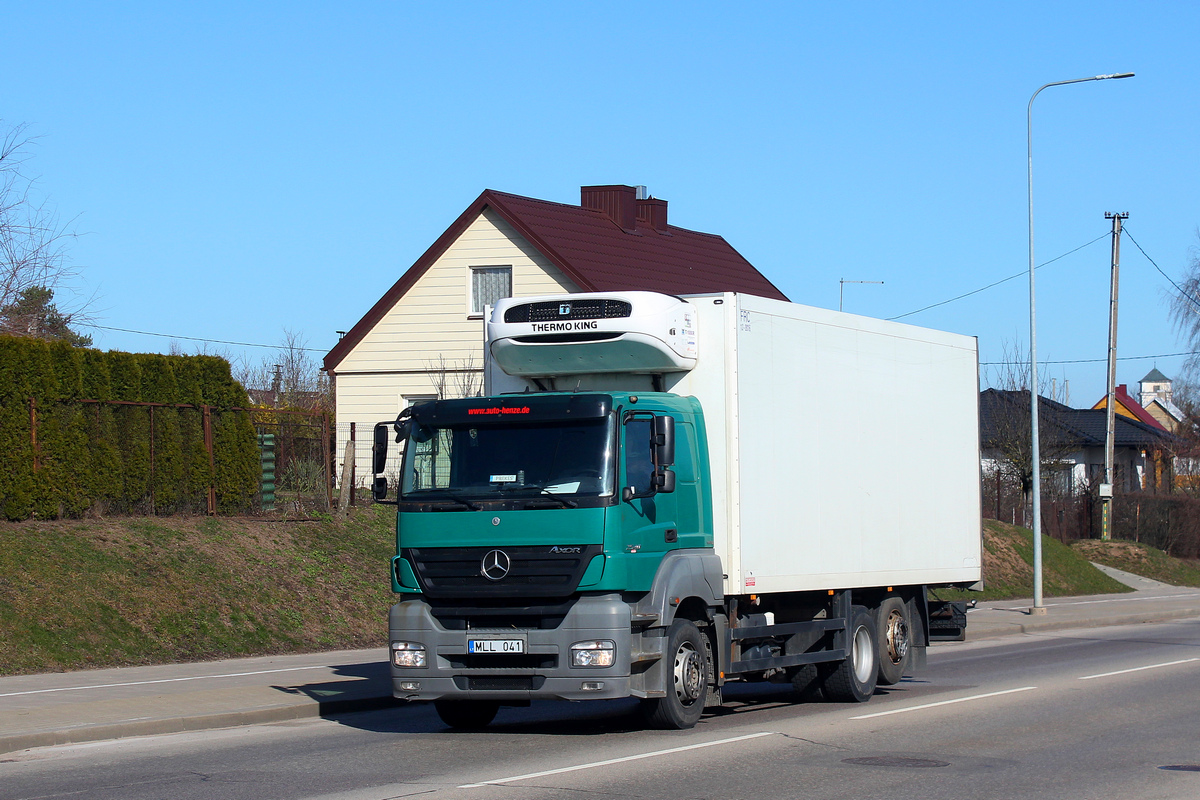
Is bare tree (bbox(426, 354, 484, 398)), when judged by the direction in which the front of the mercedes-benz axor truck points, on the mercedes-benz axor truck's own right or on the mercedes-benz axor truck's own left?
on the mercedes-benz axor truck's own right

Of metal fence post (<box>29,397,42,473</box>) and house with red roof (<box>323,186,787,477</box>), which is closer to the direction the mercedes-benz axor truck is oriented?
the metal fence post

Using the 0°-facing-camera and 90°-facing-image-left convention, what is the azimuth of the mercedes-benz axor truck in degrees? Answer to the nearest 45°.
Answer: approximately 45°

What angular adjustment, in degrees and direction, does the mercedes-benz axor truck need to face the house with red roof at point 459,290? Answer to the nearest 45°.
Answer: approximately 135° to its right

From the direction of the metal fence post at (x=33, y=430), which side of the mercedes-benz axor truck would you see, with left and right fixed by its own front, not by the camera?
right

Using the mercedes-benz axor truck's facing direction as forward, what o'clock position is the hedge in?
The hedge is roughly at 3 o'clock from the mercedes-benz axor truck.

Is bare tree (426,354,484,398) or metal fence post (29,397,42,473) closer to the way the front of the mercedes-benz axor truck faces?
the metal fence post
